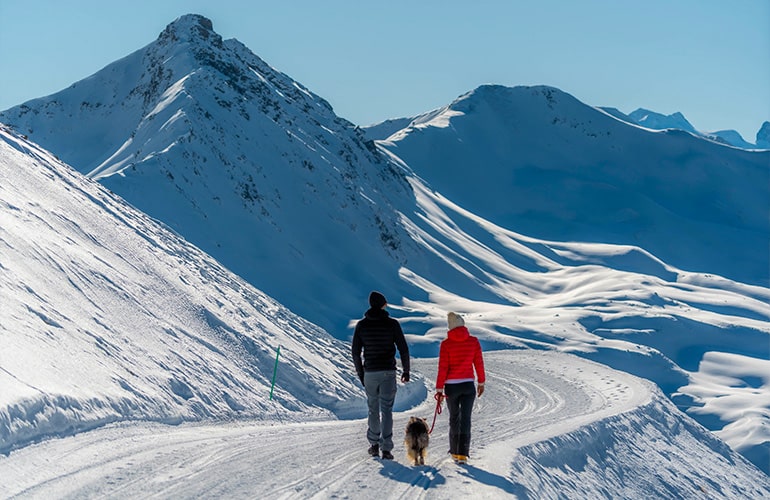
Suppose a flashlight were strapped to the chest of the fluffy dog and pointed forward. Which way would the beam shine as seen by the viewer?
away from the camera

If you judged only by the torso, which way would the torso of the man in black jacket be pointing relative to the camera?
away from the camera

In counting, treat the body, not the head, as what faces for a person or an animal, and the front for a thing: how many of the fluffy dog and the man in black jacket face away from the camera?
2

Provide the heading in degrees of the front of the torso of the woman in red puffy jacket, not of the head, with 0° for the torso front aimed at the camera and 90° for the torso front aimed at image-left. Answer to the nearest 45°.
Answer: approximately 180°

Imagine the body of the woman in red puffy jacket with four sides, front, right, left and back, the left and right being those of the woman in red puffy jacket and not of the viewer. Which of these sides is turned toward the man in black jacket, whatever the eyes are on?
left

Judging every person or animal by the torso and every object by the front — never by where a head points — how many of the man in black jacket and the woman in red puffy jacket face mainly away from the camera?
2
